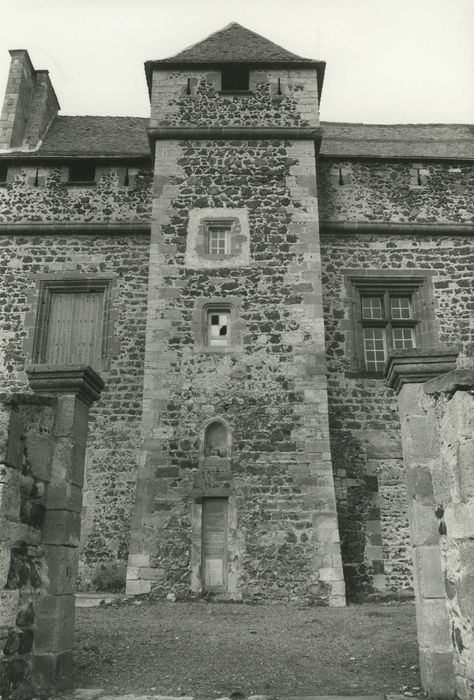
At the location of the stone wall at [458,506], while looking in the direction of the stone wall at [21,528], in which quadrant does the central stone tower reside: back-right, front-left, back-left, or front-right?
front-right

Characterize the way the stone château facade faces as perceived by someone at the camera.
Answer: facing the viewer

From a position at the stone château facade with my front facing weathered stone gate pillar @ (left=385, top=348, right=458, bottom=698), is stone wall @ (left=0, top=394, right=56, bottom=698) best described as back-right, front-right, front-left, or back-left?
front-right

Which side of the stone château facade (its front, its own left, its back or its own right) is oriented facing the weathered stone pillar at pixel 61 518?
front

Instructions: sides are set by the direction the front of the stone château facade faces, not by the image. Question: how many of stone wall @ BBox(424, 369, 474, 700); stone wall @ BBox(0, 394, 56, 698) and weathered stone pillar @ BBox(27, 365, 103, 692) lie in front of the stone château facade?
3

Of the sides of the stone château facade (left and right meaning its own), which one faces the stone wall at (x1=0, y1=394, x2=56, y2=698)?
front

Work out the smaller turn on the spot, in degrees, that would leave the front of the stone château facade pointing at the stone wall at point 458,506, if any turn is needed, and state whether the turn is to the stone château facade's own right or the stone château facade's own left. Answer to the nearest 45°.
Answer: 0° — it already faces it

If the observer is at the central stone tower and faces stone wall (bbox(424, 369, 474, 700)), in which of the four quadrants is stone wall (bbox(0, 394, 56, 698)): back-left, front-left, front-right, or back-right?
front-right
